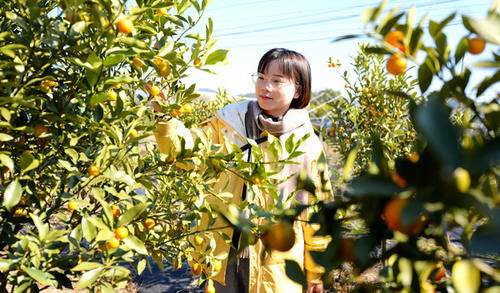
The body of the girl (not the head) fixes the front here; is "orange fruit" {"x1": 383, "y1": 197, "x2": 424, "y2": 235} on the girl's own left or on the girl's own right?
on the girl's own left

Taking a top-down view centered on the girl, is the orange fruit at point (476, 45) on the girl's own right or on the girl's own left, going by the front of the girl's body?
on the girl's own left

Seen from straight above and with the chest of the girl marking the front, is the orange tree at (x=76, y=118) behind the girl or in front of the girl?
in front

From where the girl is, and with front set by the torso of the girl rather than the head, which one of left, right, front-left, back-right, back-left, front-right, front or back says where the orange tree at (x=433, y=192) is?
front-left

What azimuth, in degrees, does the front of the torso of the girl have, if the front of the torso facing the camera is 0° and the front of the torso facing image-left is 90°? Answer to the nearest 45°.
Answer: approximately 45°

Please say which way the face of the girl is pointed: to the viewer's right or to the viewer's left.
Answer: to the viewer's left
